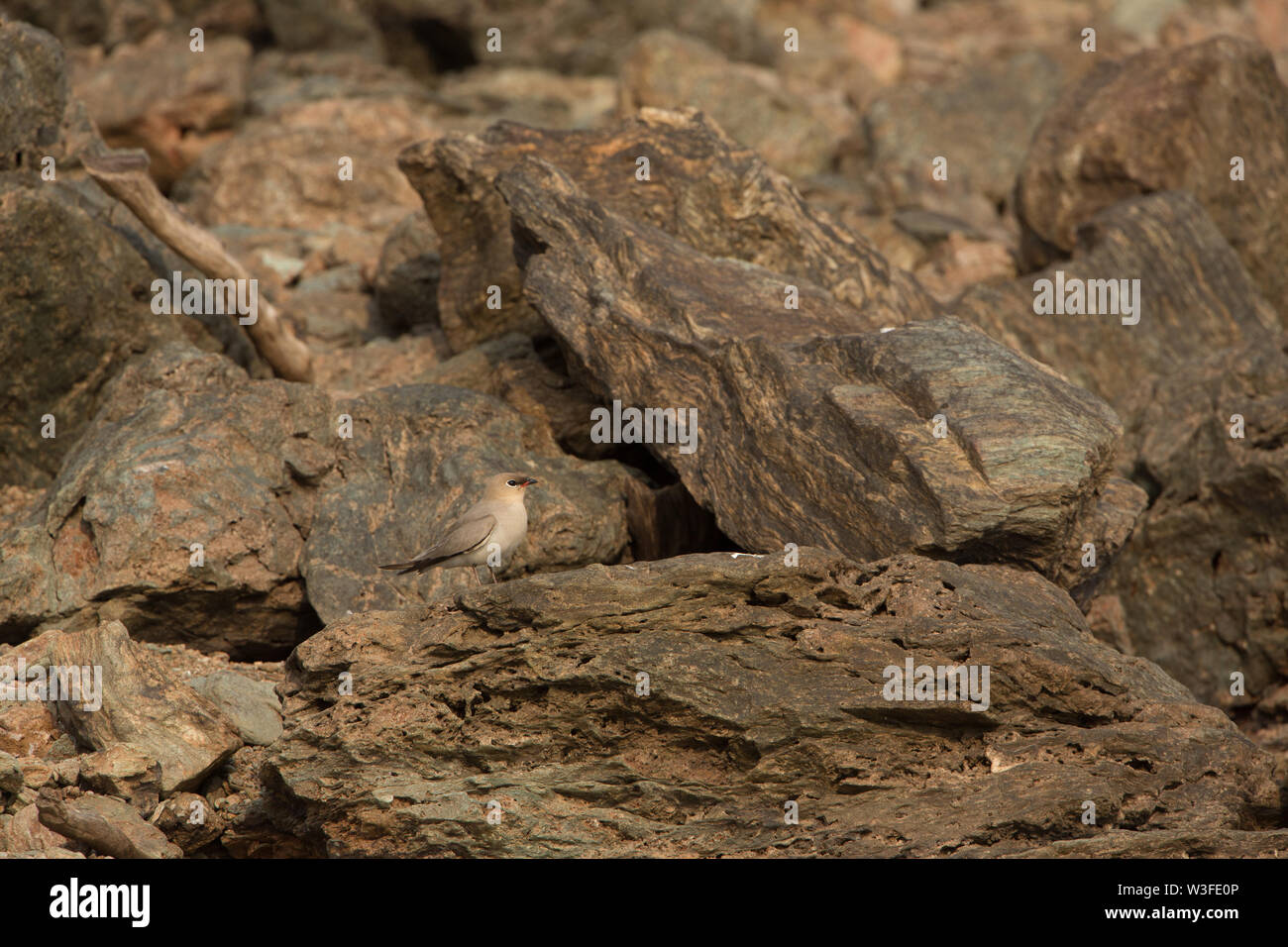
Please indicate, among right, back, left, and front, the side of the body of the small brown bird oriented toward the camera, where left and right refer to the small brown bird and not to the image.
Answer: right

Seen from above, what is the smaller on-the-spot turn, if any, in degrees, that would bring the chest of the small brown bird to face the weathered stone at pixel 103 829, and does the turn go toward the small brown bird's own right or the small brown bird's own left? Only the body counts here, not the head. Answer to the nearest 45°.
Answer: approximately 135° to the small brown bird's own right

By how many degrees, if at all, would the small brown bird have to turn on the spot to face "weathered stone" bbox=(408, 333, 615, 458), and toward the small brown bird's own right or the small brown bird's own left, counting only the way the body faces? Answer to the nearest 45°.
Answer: approximately 90° to the small brown bird's own left

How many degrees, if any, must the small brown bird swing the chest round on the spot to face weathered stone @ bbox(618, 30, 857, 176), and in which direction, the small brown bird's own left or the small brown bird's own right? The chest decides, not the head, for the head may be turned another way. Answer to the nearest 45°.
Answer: approximately 90° to the small brown bird's own left

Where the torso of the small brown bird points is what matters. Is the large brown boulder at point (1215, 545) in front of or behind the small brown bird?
in front

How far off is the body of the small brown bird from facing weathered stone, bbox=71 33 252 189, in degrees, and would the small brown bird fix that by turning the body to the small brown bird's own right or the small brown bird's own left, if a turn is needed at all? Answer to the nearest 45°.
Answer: approximately 90° to the small brown bird's own left

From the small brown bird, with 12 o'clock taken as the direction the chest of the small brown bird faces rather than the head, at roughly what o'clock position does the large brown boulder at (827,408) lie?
The large brown boulder is roughly at 12 o'clock from the small brown bird.

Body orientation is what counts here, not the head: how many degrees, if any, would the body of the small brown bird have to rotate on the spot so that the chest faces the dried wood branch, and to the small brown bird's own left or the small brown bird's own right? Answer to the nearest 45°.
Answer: approximately 135° to the small brown bird's own left

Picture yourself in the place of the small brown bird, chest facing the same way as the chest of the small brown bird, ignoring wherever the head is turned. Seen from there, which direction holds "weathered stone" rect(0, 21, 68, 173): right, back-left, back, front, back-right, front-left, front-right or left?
back-left

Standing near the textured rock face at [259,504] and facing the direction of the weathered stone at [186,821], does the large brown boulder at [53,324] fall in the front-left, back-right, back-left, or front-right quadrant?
back-right
